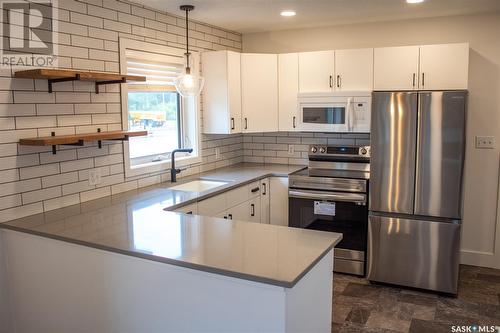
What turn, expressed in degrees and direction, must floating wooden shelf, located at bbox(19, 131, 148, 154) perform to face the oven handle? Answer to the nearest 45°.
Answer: approximately 45° to its left

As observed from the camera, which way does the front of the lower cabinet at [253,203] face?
facing the viewer and to the right of the viewer

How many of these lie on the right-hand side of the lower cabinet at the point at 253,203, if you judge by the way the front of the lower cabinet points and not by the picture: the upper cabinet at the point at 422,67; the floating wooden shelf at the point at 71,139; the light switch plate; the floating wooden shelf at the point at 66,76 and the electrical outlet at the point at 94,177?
3

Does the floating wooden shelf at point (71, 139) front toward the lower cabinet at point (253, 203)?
no

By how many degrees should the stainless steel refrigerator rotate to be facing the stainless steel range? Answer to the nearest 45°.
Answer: approximately 90° to its right

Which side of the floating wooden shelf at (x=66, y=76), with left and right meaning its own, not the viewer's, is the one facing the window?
left

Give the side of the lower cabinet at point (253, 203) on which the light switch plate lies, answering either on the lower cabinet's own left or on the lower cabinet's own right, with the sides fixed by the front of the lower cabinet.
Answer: on the lower cabinet's own left

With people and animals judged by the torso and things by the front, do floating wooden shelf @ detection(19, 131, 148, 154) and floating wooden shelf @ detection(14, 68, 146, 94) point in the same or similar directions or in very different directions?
same or similar directions

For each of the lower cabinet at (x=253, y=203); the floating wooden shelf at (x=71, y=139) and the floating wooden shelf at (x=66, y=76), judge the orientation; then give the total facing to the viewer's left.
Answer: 0

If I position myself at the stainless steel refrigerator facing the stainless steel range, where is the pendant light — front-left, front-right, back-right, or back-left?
front-left

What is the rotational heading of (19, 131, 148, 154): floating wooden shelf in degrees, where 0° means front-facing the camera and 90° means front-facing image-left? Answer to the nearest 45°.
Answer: approximately 315°

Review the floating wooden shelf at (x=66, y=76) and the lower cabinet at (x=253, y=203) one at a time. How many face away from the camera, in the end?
0

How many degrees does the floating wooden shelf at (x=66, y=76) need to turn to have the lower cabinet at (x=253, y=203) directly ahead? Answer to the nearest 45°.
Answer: approximately 90° to its left

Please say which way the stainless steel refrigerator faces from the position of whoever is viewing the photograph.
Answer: facing the viewer and to the left of the viewer

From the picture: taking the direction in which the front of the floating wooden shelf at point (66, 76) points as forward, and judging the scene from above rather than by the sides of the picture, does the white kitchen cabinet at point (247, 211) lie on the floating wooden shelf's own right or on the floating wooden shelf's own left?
on the floating wooden shelf's own left

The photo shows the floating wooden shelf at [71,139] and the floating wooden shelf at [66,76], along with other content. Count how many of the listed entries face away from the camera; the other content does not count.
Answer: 0

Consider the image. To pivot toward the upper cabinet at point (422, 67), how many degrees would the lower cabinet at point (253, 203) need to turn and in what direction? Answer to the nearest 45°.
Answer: approximately 45° to its left

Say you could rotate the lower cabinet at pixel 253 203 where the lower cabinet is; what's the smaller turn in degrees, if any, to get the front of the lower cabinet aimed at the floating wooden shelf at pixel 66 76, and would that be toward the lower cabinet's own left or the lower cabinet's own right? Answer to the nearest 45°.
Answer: approximately 90° to the lower cabinet's own right
